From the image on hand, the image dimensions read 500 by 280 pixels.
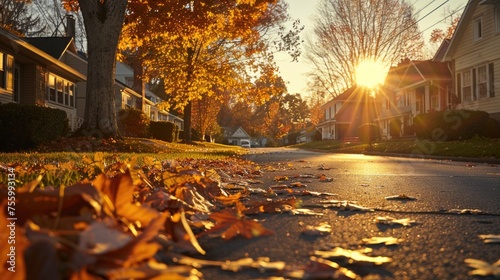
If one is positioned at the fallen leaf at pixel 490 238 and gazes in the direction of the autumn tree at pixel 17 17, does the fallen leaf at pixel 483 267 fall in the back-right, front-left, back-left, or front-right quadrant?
back-left

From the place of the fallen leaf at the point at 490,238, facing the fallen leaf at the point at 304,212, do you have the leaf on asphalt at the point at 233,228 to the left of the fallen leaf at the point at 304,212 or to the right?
left

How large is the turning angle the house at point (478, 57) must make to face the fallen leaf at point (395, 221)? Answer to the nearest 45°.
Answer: approximately 45° to its left

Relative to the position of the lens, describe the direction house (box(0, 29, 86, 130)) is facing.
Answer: facing the viewer and to the right of the viewer

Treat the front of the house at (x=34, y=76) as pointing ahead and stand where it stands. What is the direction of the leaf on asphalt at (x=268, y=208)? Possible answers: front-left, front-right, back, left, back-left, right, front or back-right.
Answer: front-right

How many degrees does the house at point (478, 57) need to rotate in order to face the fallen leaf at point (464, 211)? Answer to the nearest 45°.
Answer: approximately 45° to its left

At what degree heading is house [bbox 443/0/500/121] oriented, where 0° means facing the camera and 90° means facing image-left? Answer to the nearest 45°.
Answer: approximately 45°

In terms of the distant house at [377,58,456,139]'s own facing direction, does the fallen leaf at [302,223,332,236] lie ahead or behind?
ahead

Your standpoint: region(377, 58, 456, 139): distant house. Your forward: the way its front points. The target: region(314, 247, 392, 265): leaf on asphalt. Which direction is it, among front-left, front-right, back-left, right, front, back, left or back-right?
front-left

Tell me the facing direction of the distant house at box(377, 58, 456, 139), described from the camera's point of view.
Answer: facing the viewer and to the left of the viewer

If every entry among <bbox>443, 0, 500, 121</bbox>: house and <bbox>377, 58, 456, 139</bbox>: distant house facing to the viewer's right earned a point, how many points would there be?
0

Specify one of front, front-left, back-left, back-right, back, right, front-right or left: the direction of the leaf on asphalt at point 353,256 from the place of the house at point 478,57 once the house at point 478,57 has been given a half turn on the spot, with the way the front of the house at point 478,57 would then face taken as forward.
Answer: back-right

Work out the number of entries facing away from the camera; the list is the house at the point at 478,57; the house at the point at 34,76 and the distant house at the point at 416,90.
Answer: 0
